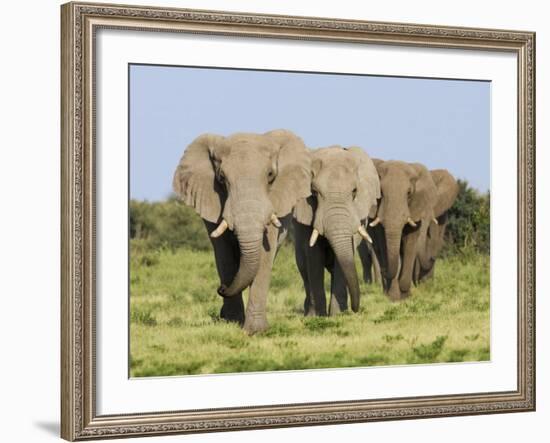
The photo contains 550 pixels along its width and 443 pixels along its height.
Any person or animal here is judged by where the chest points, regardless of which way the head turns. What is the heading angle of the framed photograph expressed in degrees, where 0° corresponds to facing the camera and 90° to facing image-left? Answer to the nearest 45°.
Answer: approximately 315°
